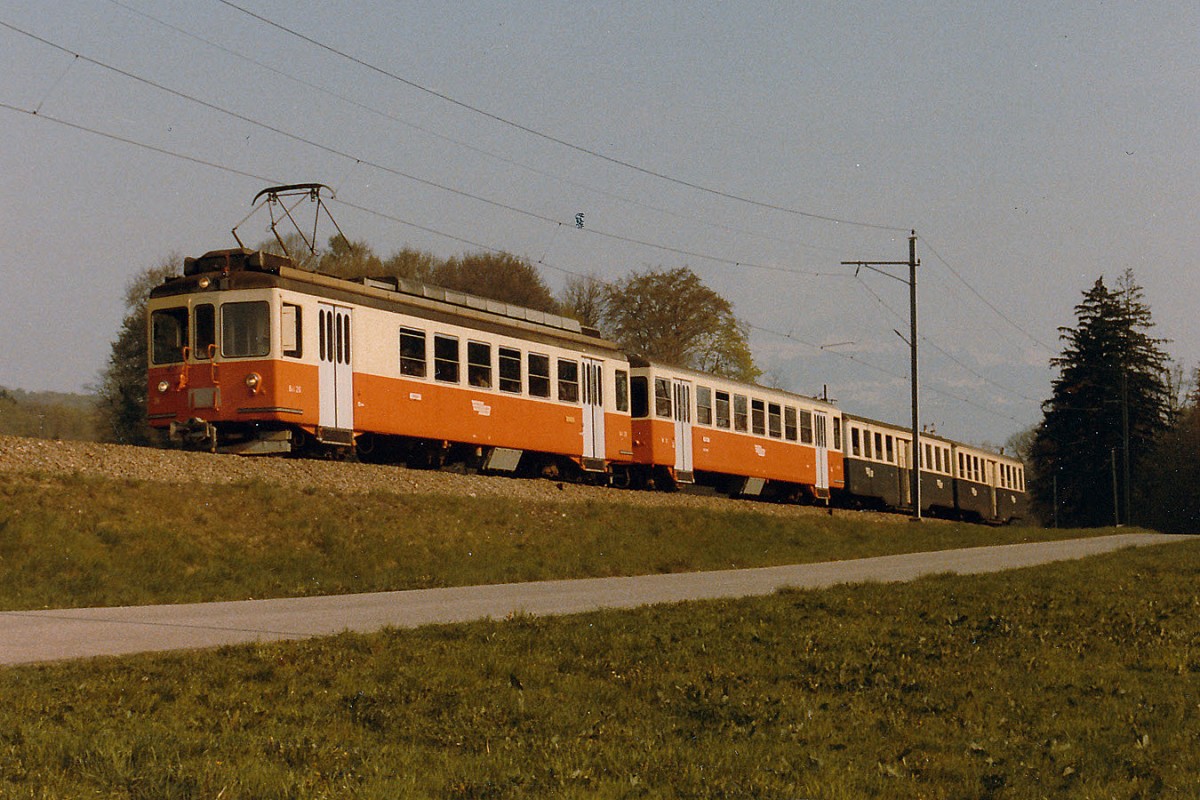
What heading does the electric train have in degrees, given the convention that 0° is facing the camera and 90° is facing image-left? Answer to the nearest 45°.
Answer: approximately 45°
